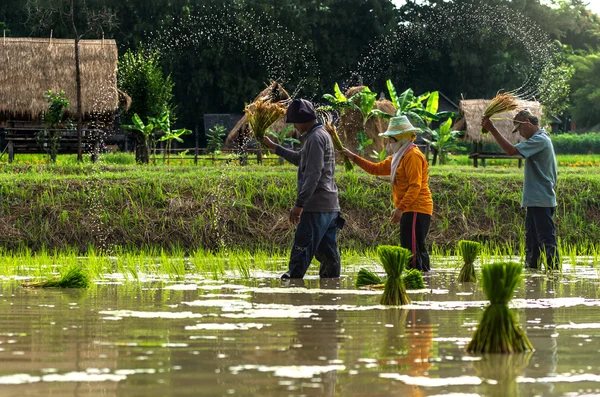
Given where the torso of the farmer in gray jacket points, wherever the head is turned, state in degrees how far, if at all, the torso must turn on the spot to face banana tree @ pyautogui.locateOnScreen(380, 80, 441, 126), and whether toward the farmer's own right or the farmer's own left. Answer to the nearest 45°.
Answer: approximately 90° to the farmer's own right

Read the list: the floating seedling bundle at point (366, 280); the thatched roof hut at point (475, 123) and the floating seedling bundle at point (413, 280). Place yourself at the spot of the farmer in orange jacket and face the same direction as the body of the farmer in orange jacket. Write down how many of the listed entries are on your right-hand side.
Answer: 1

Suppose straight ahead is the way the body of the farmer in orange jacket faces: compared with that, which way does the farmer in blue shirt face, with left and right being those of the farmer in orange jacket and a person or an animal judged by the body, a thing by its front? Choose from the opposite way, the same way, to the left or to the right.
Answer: the same way

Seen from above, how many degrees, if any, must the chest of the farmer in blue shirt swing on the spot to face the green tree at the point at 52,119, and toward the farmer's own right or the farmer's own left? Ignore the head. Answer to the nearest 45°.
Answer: approximately 45° to the farmer's own right

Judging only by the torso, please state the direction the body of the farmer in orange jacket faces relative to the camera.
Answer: to the viewer's left

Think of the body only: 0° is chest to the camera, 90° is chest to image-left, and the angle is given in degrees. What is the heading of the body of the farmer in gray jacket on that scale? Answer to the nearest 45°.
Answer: approximately 90°

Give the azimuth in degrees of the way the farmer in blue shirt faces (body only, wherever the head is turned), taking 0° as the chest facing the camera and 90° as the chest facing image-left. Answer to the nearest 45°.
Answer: approximately 90°

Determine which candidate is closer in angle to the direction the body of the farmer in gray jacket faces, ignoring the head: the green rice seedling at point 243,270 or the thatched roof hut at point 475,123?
the green rice seedling

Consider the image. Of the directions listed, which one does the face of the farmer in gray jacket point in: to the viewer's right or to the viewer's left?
to the viewer's left

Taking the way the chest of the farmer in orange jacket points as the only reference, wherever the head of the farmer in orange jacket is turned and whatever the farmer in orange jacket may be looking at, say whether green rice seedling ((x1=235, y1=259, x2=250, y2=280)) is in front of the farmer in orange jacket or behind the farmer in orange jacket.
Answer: in front

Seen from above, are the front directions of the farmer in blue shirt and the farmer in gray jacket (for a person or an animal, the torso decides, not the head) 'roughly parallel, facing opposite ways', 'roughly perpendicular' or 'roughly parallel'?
roughly parallel
